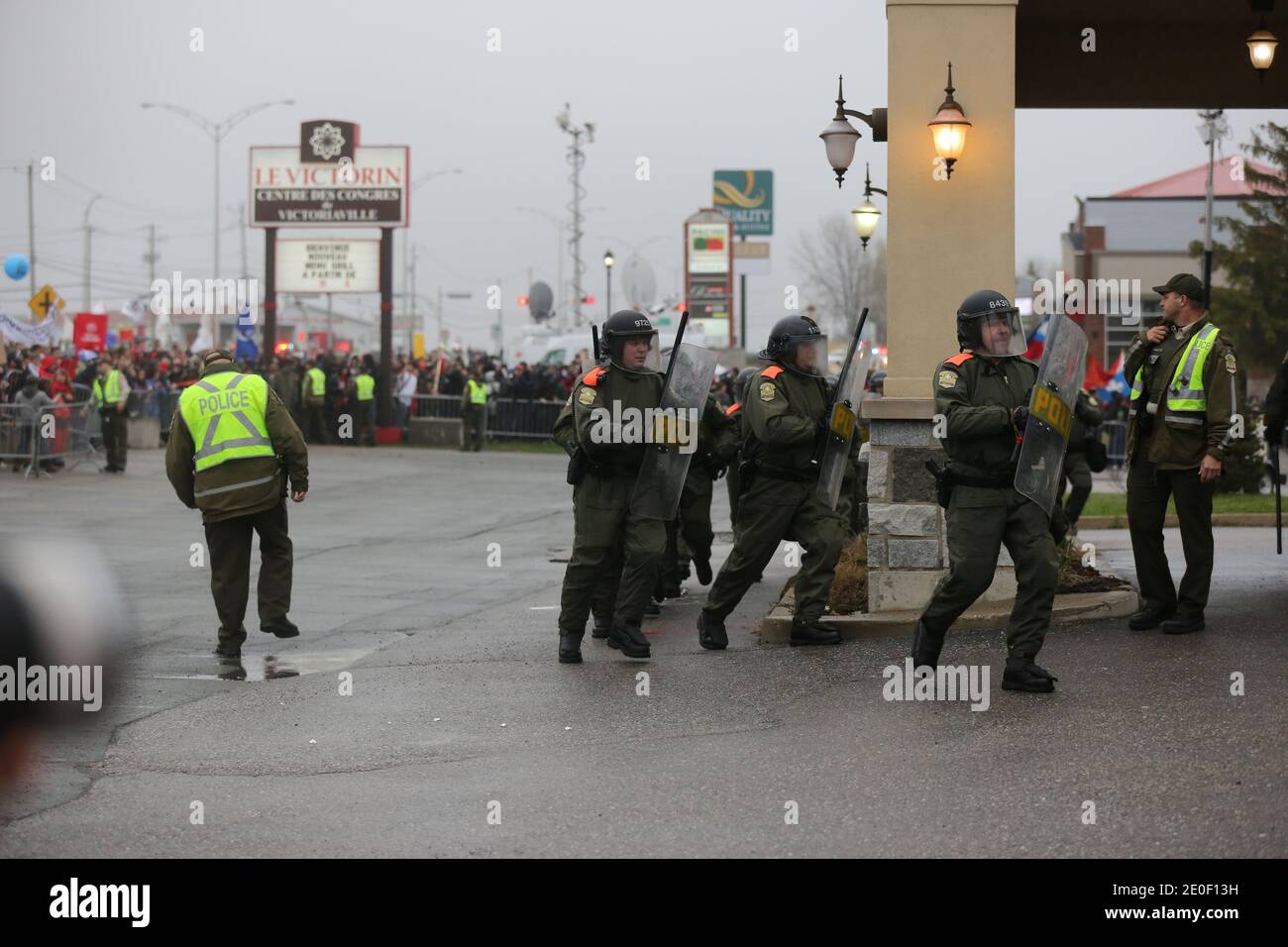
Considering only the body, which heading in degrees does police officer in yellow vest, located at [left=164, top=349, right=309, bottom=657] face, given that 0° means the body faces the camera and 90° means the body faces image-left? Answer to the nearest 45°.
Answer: approximately 180°

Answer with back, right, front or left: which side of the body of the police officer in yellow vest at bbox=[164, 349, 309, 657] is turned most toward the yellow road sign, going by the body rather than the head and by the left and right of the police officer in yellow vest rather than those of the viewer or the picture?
front

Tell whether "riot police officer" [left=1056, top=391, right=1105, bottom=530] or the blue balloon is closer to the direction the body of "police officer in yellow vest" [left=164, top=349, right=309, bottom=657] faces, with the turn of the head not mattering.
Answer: the blue balloon

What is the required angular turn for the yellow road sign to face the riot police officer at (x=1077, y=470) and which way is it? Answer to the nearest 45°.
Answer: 0° — it already faces them

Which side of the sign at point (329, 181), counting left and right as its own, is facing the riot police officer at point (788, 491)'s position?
front

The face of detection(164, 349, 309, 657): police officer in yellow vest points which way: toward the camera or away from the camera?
away from the camera
